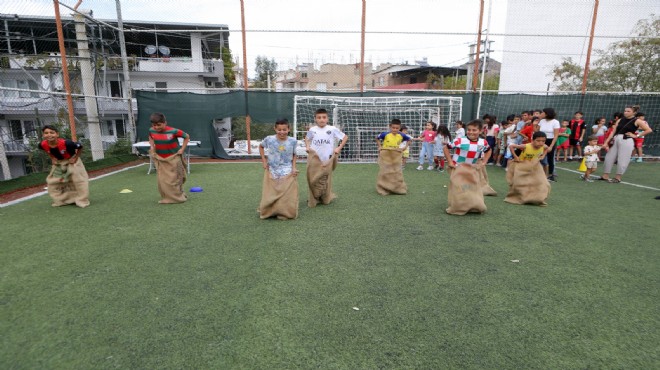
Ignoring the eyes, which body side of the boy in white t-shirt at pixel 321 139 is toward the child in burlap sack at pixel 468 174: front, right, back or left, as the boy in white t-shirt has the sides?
left

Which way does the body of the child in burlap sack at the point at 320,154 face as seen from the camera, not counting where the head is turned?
toward the camera

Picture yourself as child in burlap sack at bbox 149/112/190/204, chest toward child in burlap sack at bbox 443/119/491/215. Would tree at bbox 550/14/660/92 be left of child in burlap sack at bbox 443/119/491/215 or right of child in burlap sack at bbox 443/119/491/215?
left

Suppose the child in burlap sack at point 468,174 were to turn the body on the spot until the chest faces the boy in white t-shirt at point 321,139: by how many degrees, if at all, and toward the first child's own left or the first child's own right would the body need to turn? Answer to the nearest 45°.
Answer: approximately 90° to the first child's own right

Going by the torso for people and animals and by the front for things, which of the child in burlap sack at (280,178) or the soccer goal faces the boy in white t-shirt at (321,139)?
the soccer goal

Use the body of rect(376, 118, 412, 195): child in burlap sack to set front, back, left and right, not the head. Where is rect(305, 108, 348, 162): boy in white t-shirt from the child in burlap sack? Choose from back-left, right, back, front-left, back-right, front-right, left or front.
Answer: front-right

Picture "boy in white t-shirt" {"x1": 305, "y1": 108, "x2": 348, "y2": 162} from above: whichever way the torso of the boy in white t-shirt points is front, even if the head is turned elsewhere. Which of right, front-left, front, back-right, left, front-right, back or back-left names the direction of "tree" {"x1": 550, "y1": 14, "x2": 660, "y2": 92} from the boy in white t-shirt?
back-left

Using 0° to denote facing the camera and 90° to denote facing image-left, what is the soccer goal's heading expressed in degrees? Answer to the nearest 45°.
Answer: approximately 0°

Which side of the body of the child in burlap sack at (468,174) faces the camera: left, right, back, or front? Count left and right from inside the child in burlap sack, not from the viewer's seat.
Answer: front

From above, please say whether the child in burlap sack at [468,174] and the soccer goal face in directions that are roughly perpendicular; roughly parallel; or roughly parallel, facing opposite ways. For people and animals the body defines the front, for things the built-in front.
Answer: roughly parallel

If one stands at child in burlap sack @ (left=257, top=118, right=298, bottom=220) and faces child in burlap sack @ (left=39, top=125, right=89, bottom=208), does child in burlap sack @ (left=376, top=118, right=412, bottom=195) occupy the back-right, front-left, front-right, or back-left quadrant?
back-right

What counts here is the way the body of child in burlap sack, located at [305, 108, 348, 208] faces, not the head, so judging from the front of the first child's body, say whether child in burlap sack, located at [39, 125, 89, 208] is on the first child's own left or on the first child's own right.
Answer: on the first child's own right

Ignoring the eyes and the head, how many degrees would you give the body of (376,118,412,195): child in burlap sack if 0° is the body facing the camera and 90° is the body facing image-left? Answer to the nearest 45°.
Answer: approximately 0°

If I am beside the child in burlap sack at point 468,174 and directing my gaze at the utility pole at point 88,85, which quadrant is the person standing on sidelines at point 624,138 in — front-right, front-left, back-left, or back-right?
back-right

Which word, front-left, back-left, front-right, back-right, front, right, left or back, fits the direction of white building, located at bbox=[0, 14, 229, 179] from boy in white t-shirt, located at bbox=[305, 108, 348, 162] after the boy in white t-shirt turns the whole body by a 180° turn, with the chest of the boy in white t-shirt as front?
front-left
